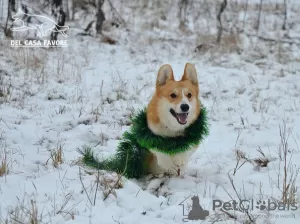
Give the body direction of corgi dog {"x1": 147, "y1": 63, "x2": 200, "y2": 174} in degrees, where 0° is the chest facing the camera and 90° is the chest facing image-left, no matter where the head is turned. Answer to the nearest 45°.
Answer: approximately 315°

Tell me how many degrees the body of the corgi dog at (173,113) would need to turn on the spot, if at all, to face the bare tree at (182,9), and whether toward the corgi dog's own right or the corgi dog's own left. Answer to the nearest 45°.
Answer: approximately 135° to the corgi dog's own left
